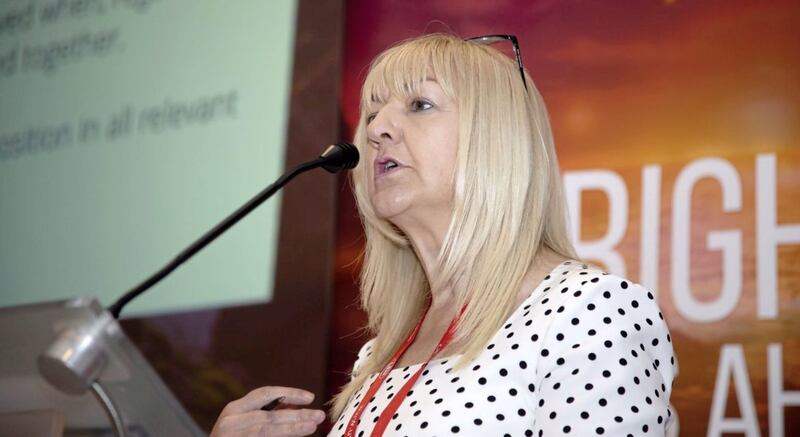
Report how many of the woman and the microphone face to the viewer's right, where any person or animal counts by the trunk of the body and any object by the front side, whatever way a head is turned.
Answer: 1

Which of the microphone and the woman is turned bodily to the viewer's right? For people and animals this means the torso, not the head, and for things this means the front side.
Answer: the microphone

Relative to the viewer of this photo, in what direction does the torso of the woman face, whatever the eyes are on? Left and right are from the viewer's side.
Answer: facing the viewer and to the left of the viewer

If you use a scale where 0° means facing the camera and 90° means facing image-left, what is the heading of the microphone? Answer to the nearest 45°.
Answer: approximately 270°

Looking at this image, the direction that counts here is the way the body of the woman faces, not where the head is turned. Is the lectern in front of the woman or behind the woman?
in front
